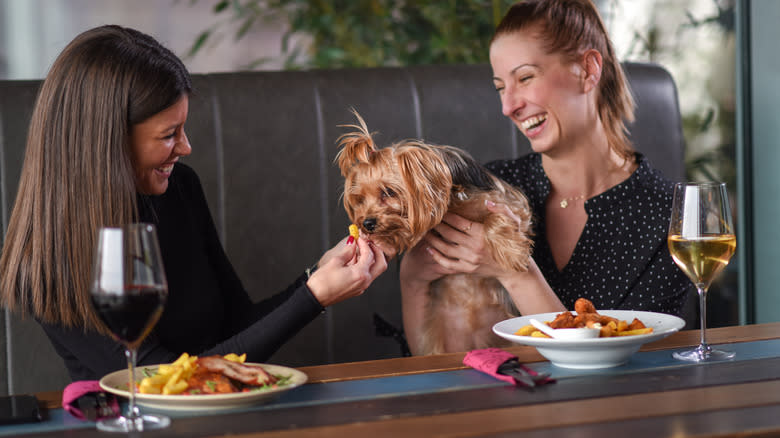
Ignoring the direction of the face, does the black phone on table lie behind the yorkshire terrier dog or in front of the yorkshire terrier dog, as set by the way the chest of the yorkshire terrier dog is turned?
in front

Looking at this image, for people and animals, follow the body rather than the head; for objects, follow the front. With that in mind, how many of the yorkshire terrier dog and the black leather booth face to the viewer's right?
0

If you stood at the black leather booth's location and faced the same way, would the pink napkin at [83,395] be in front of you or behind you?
in front

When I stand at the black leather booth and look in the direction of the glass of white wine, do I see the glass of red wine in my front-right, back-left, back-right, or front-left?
front-right

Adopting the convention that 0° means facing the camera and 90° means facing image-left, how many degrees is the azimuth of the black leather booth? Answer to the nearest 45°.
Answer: approximately 0°

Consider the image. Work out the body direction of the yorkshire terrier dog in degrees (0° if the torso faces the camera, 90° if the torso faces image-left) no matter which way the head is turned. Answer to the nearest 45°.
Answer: approximately 45°

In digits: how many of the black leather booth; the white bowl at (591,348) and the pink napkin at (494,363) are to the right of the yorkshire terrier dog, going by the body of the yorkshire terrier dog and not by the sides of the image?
1

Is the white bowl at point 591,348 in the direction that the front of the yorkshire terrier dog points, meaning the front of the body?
no

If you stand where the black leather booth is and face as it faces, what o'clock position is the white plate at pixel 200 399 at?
The white plate is roughly at 12 o'clock from the black leather booth.

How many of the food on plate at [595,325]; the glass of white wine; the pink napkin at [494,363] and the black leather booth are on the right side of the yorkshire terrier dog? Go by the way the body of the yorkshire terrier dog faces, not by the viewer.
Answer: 1

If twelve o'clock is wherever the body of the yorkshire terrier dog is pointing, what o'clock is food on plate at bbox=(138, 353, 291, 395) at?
The food on plate is roughly at 11 o'clock from the yorkshire terrier dog.
